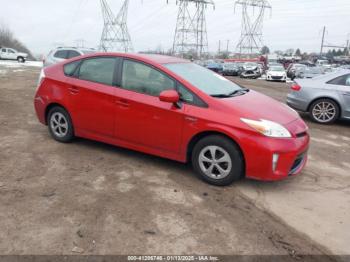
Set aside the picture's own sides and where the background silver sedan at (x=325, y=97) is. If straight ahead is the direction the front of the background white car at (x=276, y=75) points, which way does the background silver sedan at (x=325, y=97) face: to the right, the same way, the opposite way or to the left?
to the left

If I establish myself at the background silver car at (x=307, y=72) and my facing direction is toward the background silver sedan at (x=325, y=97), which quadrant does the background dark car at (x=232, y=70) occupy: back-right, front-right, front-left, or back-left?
back-right

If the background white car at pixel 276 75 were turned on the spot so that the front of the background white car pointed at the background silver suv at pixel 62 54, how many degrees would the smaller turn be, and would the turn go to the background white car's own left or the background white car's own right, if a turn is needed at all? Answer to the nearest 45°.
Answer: approximately 45° to the background white car's own right

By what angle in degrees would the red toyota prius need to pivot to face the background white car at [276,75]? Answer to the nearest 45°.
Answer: approximately 135° to its left

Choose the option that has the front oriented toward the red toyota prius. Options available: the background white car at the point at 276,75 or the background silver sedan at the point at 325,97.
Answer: the background white car

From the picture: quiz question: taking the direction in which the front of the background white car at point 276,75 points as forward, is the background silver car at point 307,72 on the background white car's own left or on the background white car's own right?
on the background white car's own left

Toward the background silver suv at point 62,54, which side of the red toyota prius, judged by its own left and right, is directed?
back

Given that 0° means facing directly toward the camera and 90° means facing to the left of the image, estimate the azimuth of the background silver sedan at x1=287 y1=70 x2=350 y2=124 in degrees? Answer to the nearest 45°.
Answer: approximately 270°

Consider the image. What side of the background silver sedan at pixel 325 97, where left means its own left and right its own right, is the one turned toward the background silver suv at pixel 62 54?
back

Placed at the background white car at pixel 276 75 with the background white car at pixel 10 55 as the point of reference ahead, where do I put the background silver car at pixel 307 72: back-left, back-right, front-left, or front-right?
back-right

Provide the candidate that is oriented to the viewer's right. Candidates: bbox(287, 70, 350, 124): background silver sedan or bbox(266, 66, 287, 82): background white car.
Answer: the background silver sedan

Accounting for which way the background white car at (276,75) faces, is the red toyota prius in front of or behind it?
in front

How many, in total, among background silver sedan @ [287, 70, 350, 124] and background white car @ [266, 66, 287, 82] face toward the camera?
1

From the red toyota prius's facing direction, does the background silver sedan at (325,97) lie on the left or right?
on its left
